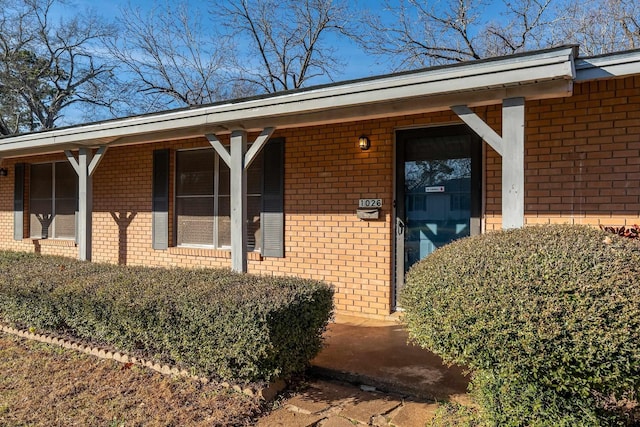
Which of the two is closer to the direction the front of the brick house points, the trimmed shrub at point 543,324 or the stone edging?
the stone edging

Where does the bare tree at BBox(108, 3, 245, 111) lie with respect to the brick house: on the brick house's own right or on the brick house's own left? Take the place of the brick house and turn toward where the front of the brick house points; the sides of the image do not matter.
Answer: on the brick house's own right

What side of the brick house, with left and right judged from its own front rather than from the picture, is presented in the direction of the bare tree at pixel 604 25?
back

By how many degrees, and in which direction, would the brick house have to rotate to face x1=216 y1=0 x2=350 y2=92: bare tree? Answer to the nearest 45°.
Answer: approximately 135° to its right

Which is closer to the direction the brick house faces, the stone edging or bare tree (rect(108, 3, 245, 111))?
the stone edging

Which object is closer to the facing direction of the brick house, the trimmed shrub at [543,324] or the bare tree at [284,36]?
the trimmed shrub

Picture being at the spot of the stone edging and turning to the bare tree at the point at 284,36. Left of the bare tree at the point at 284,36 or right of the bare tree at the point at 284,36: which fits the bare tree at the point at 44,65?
left

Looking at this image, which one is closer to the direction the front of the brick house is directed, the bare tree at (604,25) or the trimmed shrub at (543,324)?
the trimmed shrub

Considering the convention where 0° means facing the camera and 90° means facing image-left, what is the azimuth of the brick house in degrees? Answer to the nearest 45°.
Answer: approximately 45°

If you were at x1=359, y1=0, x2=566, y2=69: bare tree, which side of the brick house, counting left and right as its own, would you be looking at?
back

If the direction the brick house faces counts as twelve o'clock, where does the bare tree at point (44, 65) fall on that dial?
The bare tree is roughly at 3 o'clock from the brick house.
